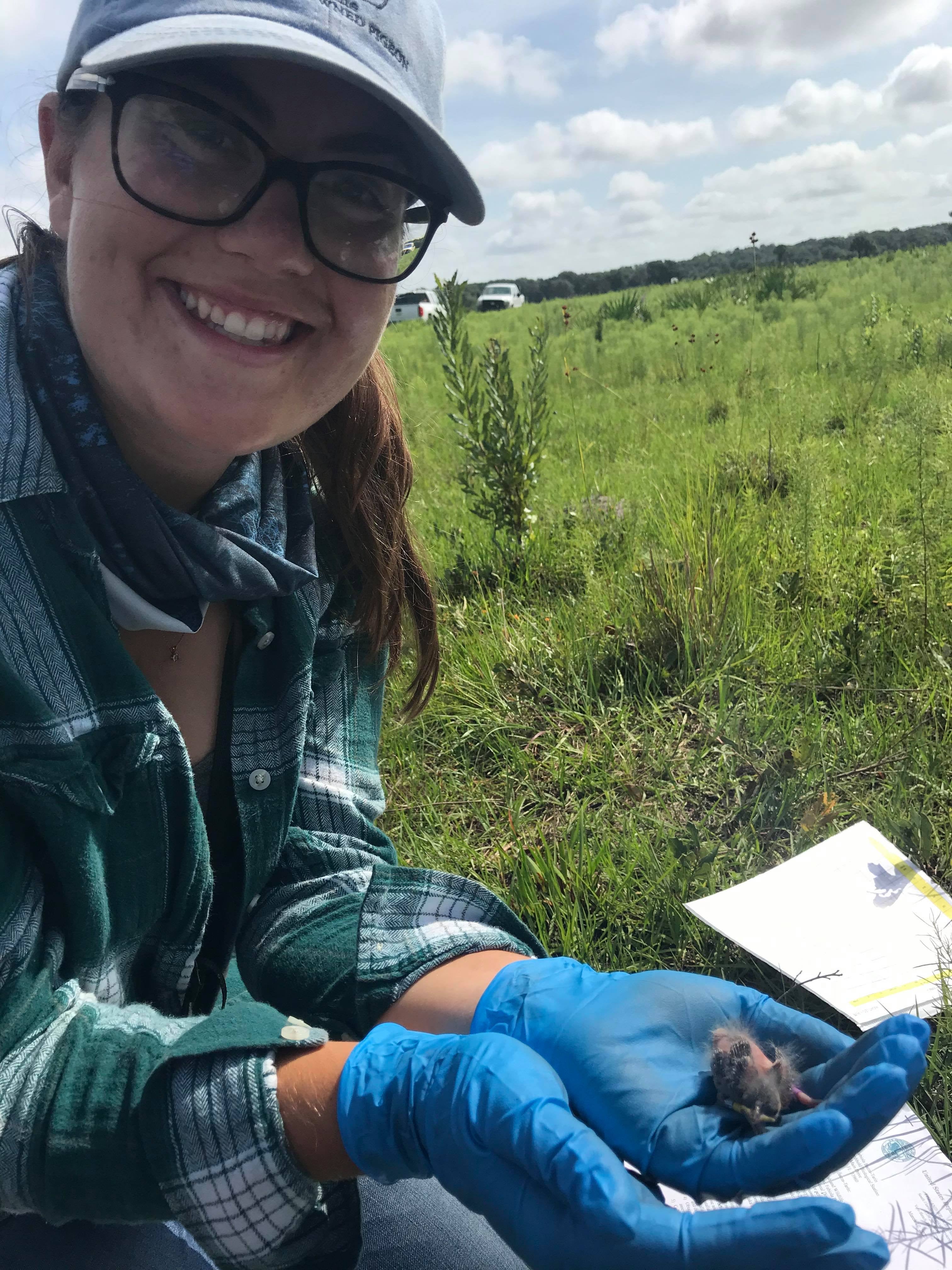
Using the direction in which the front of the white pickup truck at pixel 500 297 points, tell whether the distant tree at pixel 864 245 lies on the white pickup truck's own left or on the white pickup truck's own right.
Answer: on the white pickup truck's own left

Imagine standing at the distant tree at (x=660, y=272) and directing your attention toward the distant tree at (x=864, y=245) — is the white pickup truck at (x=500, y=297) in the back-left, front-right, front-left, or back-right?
back-right

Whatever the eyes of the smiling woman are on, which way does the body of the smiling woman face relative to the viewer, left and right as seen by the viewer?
facing the viewer and to the right of the viewer

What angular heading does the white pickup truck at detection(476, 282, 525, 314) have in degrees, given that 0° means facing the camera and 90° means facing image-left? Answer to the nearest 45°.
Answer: approximately 45°

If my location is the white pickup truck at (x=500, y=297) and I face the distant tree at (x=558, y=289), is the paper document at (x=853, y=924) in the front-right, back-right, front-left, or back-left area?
back-right

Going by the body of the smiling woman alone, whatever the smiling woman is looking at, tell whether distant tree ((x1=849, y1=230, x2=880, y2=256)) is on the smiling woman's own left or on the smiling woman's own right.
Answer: on the smiling woman's own left

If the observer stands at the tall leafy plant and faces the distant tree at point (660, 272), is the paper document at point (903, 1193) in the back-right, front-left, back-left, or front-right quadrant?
back-right

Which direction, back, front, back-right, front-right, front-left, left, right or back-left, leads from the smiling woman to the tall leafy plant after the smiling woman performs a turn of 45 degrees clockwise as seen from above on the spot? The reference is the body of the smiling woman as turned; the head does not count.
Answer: back

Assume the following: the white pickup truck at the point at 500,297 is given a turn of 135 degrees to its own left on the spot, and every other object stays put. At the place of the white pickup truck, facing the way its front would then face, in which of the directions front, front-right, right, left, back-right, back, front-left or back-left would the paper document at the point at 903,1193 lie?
right

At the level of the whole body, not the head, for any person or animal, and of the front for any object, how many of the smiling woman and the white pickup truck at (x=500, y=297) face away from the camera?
0
